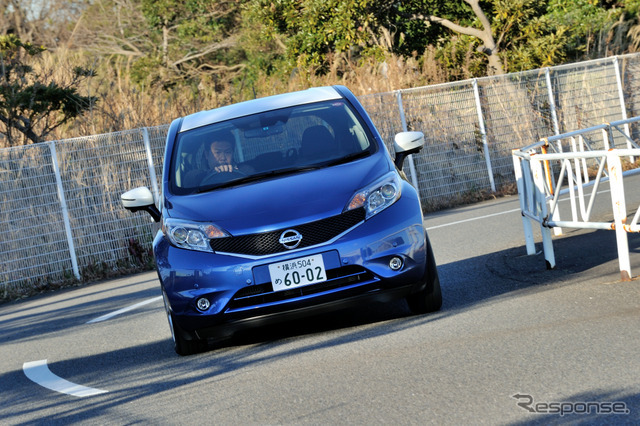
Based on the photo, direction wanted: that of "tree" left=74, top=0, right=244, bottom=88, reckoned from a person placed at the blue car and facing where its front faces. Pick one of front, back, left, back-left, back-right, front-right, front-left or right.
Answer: back

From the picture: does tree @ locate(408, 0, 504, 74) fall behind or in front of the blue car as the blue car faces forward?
behind

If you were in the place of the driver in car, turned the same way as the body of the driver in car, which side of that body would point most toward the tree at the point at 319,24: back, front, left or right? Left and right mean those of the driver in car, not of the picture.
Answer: back

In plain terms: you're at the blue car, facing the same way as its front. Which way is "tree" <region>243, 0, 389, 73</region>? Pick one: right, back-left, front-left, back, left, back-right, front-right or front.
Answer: back

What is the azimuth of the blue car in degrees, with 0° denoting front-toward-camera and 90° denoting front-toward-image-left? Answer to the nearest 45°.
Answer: approximately 0°
